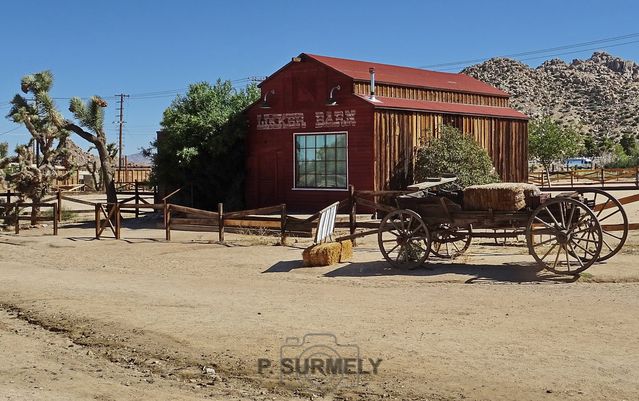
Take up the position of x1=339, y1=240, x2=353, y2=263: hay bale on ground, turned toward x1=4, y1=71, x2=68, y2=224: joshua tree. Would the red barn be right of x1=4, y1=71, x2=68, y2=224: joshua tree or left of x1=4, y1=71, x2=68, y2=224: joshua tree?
right

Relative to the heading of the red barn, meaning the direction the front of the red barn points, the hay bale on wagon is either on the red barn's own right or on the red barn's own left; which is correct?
on the red barn's own left

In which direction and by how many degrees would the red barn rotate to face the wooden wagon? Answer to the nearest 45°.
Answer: approximately 45° to its left

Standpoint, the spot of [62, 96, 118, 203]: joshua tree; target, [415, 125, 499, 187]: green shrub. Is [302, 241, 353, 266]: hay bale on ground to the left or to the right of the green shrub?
right

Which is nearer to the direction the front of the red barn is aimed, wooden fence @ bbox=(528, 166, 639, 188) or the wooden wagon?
the wooden wagon

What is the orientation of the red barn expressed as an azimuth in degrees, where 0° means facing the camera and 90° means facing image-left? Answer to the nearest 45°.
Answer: approximately 45°

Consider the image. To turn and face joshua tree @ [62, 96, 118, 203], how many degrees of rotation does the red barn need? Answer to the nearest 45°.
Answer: approximately 45° to its right

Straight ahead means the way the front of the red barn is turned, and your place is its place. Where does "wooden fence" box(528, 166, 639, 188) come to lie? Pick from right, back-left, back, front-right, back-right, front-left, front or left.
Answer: back

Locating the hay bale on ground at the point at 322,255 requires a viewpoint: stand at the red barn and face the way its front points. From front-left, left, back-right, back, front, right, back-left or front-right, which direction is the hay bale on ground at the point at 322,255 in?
front-left

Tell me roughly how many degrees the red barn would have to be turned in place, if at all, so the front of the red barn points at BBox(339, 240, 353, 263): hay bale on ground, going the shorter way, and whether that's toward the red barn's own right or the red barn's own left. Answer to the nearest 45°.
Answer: approximately 45° to the red barn's own left
